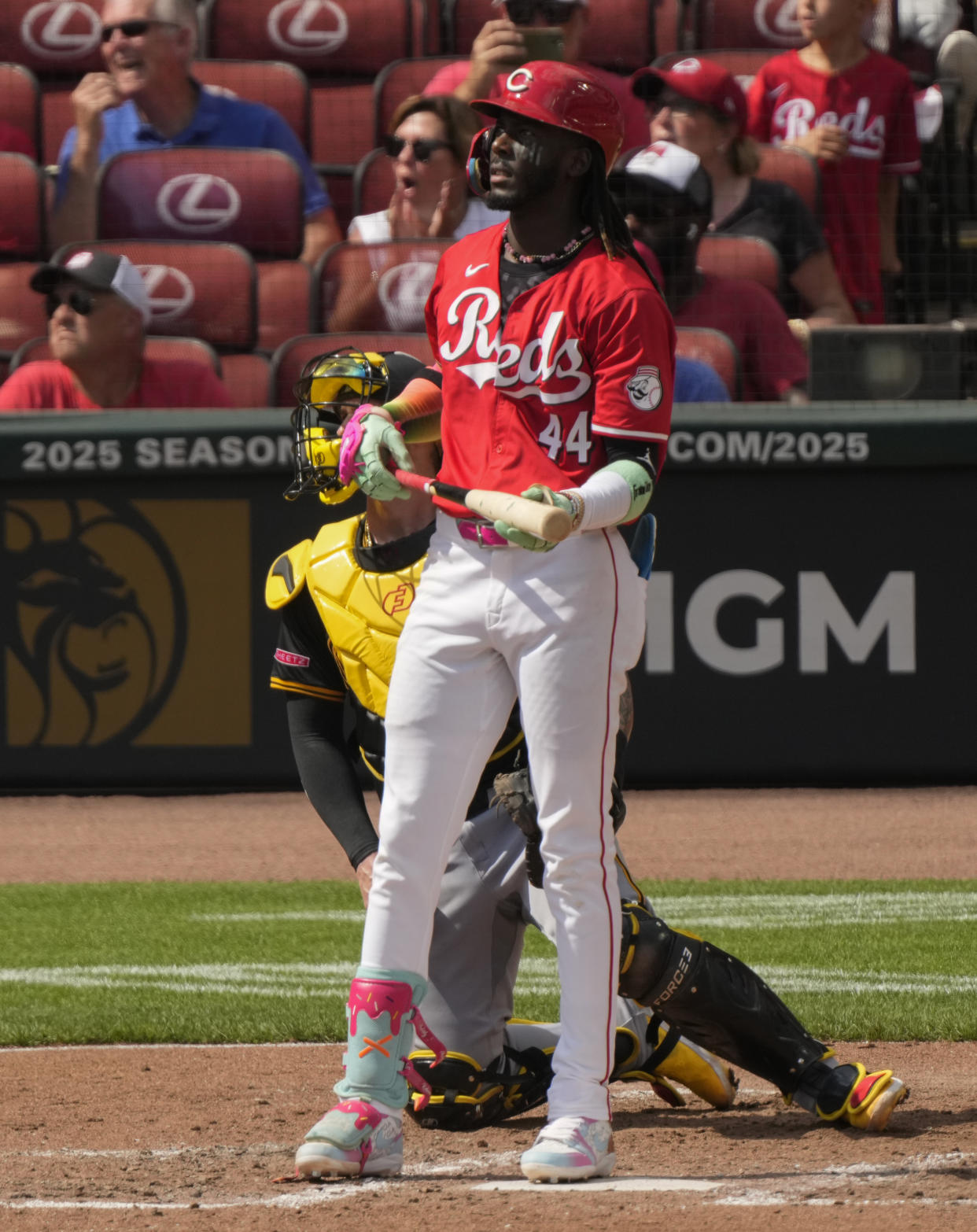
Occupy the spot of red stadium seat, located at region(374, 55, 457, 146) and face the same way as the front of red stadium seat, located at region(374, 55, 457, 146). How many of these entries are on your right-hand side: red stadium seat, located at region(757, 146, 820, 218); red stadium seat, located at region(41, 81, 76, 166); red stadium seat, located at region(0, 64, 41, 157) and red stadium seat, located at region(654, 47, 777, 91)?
2

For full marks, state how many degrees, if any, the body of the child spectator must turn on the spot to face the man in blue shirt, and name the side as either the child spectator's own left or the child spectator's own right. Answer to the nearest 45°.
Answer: approximately 90° to the child spectator's own right

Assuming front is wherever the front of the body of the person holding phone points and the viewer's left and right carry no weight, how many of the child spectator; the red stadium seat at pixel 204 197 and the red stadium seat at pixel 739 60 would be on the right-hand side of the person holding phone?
1

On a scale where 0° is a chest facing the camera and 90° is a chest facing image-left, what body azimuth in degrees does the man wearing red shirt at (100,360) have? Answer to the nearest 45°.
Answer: approximately 45°

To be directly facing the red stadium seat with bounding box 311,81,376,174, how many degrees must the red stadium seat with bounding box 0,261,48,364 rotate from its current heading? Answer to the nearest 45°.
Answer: approximately 135° to its left

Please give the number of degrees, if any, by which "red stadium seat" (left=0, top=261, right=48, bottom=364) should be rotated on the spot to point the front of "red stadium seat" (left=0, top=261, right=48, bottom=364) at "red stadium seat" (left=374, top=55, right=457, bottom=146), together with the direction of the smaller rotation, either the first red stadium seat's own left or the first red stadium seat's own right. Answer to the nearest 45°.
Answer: approximately 135° to the first red stadium seat's own left

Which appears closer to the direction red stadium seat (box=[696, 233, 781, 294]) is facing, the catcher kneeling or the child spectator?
the catcher kneeling

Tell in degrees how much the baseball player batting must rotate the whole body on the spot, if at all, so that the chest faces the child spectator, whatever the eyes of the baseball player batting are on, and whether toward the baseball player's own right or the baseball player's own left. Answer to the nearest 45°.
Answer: approximately 135° to the baseball player's own right

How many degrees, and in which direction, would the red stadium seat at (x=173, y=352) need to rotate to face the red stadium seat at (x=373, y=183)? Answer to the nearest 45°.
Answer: approximately 135° to its left

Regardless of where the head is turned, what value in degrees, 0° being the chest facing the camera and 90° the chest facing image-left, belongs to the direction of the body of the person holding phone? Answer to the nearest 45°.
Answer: approximately 0°
